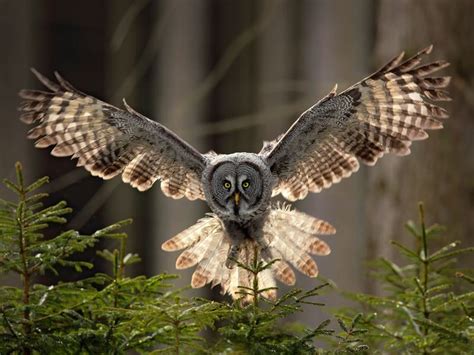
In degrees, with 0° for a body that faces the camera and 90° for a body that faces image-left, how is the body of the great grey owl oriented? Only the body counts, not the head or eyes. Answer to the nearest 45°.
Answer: approximately 0°

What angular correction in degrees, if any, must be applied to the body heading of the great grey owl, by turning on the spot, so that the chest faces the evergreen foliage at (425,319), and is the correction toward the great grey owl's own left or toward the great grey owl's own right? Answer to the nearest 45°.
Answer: approximately 45° to the great grey owl's own left
